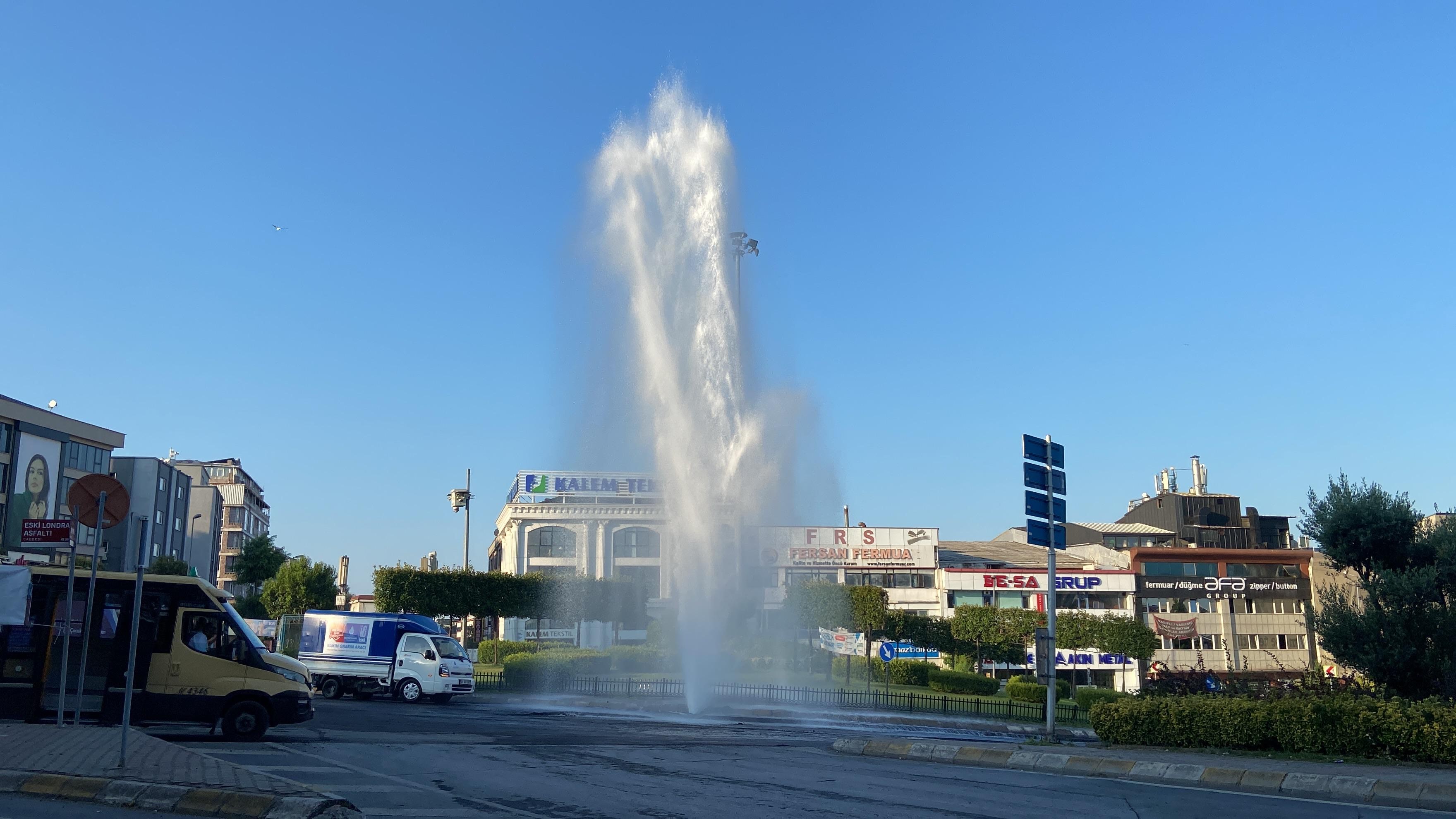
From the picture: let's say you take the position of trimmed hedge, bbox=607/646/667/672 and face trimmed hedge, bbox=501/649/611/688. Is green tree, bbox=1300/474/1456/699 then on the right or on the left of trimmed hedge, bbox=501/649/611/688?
left

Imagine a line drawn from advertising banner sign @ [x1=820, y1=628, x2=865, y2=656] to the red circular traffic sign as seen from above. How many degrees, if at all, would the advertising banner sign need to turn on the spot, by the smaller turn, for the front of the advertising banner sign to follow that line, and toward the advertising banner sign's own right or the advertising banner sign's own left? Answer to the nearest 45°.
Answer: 0° — it already faces it

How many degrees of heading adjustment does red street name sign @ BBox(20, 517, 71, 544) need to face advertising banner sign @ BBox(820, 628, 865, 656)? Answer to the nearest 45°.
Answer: approximately 135° to its left

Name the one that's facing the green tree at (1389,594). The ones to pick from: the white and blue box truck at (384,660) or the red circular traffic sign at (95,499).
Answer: the white and blue box truck

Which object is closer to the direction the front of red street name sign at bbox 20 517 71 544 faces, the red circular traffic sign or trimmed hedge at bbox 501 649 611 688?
the red circular traffic sign

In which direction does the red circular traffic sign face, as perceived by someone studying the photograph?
facing away from the viewer

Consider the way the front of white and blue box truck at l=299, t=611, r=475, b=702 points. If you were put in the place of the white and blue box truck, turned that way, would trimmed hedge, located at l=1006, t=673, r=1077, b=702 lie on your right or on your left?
on your left

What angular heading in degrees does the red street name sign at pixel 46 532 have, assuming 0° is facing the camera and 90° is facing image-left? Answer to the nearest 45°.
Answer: approximately 0°

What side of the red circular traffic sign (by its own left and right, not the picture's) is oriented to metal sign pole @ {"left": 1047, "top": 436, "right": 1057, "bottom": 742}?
right

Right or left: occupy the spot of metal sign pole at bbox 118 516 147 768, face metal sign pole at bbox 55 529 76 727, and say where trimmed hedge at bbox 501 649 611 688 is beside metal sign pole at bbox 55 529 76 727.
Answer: right
